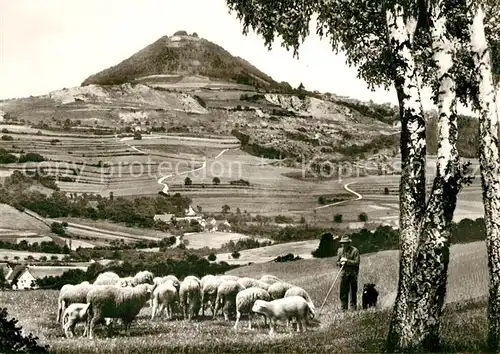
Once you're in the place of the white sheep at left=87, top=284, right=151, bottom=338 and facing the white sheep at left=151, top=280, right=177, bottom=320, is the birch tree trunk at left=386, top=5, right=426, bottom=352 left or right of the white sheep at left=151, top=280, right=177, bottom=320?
right

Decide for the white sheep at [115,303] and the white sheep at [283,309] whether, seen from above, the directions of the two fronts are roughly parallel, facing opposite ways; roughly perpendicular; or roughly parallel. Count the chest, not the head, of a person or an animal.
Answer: roughly parallel, facing opposite ways

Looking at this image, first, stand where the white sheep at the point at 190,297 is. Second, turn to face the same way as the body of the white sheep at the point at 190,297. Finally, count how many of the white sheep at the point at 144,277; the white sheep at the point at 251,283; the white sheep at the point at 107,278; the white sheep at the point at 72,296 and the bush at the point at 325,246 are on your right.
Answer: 2

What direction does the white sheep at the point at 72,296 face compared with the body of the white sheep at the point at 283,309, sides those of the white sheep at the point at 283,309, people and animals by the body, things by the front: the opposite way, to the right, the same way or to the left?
the opposite way
